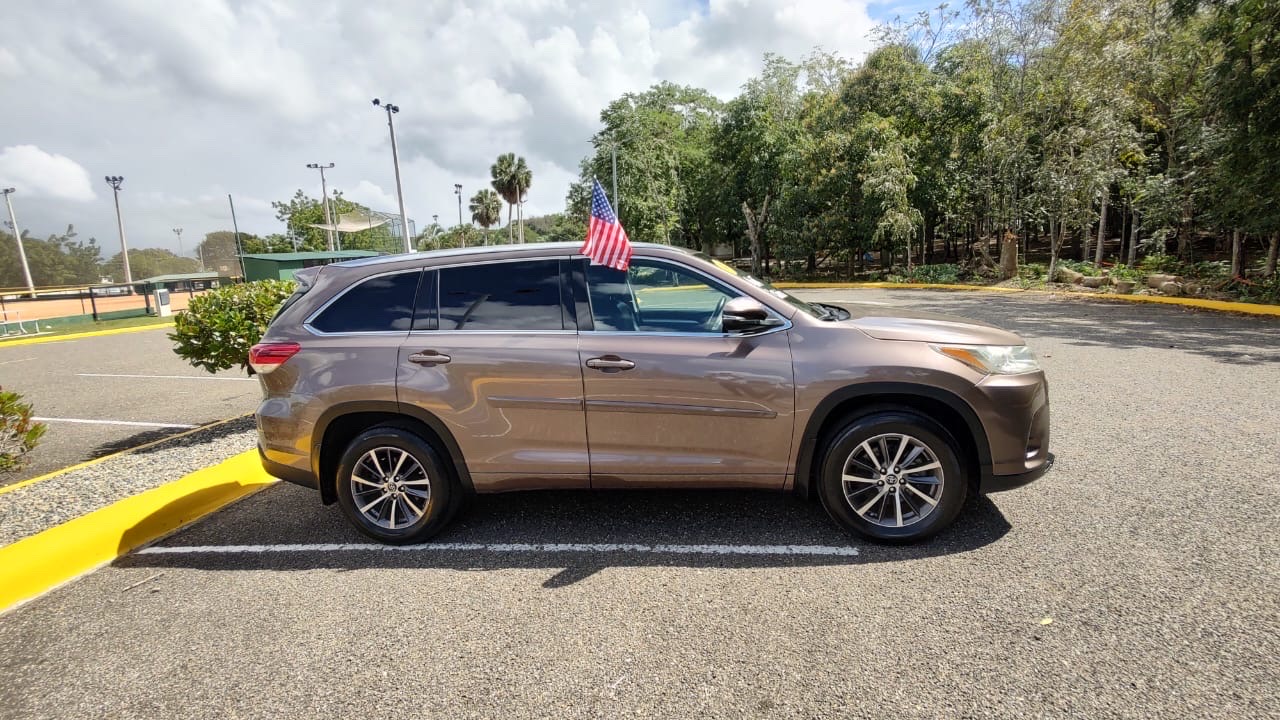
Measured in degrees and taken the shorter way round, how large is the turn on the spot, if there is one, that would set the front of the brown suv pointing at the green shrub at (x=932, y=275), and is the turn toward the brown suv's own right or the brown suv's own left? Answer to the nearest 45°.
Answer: approximately 45° to the brown suv's own left

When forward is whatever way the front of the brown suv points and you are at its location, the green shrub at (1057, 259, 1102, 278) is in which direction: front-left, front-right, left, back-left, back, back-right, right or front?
front-left

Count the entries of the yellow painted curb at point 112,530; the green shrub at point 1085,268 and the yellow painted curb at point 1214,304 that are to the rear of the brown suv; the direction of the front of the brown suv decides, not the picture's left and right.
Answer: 1

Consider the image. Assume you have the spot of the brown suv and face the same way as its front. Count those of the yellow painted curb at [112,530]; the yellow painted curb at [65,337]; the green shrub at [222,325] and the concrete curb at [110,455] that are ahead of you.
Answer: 0

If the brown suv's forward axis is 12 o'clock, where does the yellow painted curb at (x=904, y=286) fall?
The yellow painted curb is roughly at 10 o'clock from the brown suv.

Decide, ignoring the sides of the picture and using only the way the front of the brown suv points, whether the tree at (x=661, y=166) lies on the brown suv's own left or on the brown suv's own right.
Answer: on the brown suv's own left

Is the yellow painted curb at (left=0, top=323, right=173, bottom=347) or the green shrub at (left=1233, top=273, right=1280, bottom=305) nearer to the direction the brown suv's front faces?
the green shrub

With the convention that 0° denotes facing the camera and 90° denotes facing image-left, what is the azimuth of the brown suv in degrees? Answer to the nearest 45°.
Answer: approximately 270°

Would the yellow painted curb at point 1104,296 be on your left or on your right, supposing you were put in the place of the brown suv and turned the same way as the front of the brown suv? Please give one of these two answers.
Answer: on your left

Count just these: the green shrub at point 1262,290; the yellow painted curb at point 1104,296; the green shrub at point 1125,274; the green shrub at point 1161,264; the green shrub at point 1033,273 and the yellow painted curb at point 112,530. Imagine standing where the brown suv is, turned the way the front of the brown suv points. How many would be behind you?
1

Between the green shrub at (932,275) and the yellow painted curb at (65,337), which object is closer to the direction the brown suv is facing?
the green shrub

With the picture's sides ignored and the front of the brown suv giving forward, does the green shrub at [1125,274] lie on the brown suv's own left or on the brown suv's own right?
on the brown suv's own left

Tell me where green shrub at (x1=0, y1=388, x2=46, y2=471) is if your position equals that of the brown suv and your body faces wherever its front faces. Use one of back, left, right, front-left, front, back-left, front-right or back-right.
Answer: back

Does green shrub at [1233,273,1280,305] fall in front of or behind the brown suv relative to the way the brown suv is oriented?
in front

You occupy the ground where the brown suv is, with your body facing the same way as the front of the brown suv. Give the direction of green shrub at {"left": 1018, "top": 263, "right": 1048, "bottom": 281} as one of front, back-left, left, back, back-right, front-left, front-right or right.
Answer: front-left

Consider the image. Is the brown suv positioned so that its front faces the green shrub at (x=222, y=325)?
no

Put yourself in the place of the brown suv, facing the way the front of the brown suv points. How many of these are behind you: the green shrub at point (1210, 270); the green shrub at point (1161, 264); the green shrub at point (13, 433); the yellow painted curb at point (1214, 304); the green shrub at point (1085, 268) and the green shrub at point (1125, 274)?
1
